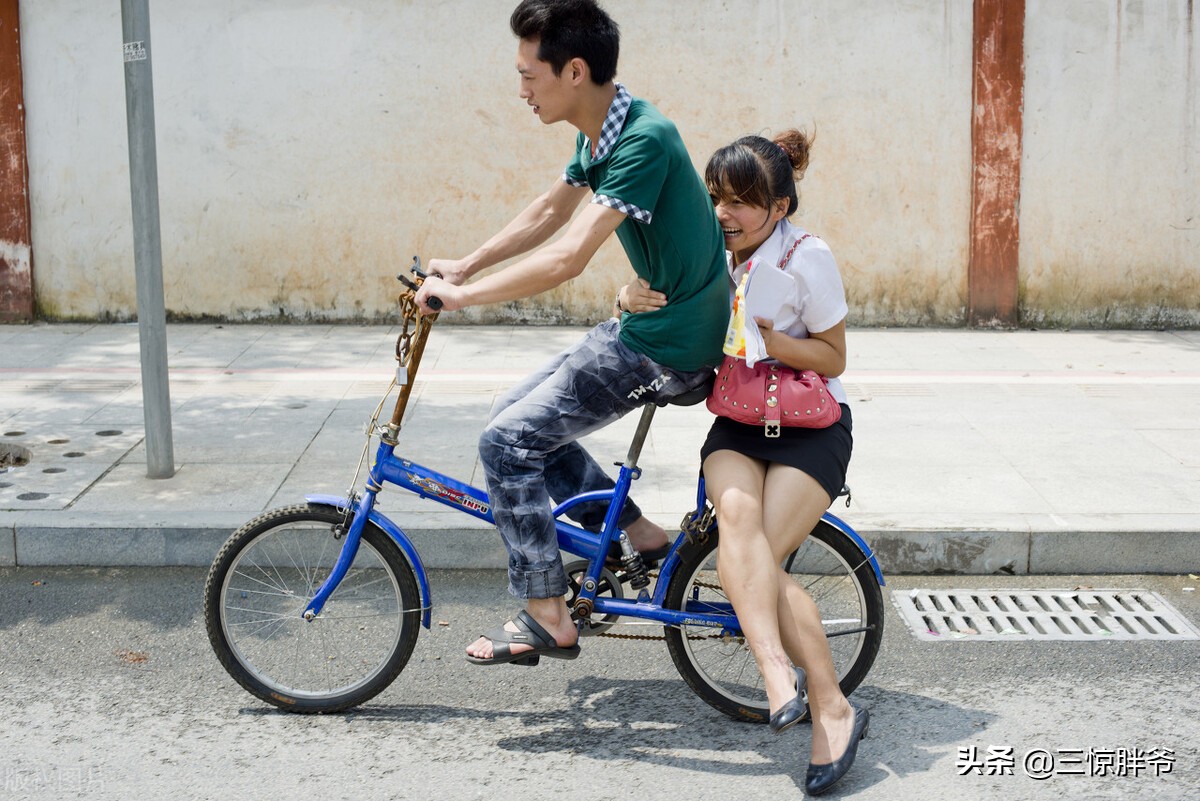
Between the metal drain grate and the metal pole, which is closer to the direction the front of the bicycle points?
the metal pole

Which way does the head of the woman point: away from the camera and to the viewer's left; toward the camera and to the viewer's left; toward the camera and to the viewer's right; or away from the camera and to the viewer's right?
toward the camera and to the viewer's left

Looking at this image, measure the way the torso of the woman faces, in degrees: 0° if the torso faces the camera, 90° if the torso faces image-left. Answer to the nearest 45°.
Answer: approximately 45°

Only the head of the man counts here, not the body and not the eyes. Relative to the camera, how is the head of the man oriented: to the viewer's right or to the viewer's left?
to the viewer's left

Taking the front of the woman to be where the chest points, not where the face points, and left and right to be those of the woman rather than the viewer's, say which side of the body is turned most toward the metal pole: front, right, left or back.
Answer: right

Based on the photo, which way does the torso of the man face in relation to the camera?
to the viewer's left

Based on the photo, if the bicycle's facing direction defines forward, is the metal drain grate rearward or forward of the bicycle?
rearward

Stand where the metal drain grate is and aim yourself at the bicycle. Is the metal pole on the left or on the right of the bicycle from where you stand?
right

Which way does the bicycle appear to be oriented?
to the viewer's left
